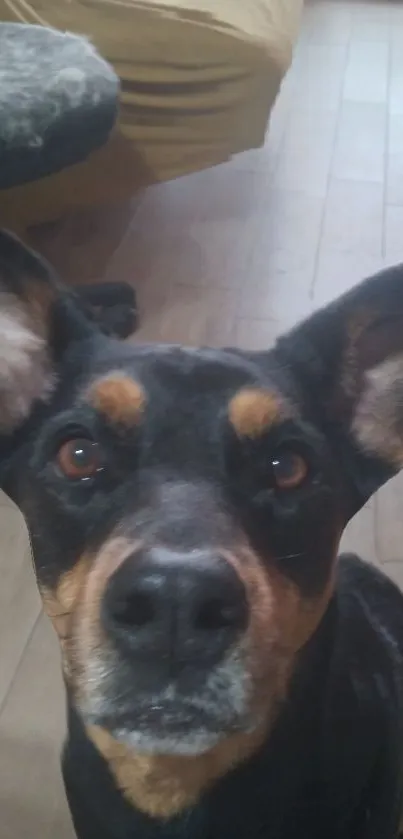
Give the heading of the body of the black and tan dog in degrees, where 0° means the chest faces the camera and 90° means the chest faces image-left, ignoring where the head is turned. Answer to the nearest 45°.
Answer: approximately 0°

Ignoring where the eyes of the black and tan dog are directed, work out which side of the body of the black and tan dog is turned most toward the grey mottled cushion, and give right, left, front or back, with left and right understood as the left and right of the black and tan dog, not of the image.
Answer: back

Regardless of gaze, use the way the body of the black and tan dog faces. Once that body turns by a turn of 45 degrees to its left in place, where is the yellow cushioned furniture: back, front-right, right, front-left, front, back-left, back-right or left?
back-left
